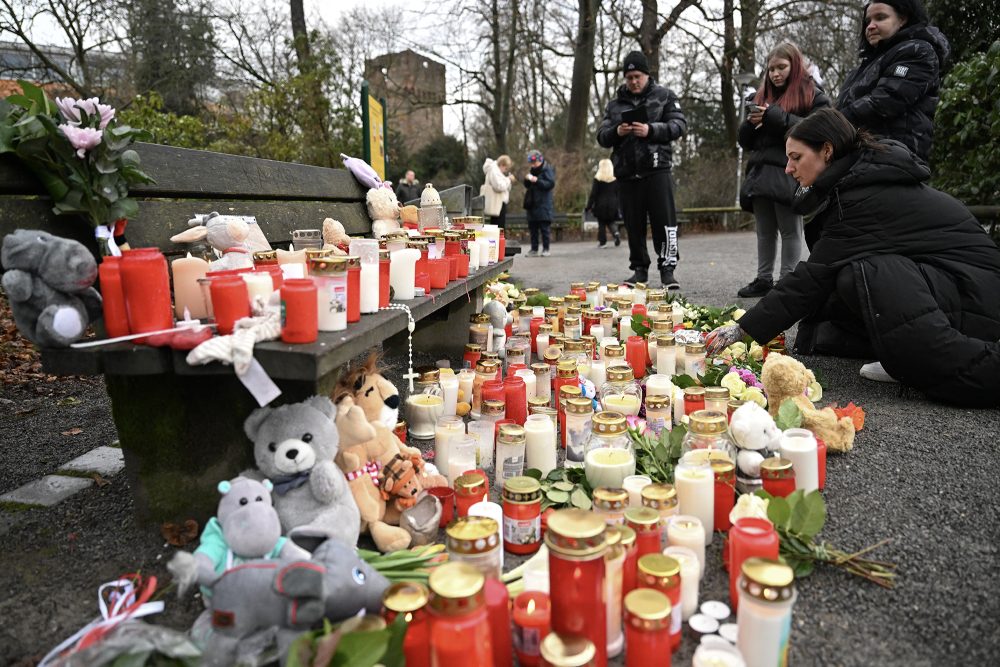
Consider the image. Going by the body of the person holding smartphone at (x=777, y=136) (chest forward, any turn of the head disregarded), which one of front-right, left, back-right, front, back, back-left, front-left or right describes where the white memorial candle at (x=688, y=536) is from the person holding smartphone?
front-left

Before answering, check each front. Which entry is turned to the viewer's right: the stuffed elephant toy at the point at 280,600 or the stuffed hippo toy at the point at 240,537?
the stuffed elephant toy at the point at 280,600

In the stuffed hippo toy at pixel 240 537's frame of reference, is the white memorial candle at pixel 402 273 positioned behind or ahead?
behind

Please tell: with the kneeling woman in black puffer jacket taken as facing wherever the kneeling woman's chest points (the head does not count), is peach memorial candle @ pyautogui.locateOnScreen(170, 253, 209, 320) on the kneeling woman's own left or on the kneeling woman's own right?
on the kneeling woman's own left

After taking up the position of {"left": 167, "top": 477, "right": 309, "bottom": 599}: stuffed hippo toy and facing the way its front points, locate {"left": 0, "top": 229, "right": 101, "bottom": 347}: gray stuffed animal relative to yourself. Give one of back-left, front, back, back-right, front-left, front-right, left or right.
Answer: back-right

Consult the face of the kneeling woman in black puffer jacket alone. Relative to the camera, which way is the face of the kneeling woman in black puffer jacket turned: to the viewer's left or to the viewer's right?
to the viewer's left

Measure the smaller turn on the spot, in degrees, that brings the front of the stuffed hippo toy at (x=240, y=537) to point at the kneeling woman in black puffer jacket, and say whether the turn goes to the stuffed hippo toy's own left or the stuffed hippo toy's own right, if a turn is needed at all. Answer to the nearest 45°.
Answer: approximately 90° to the stuffed hippo toy's own left

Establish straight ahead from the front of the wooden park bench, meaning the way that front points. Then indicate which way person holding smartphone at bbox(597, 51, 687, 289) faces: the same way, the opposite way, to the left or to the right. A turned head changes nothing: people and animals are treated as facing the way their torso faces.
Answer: to the right

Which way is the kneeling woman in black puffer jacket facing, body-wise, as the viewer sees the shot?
to the viewer's left
